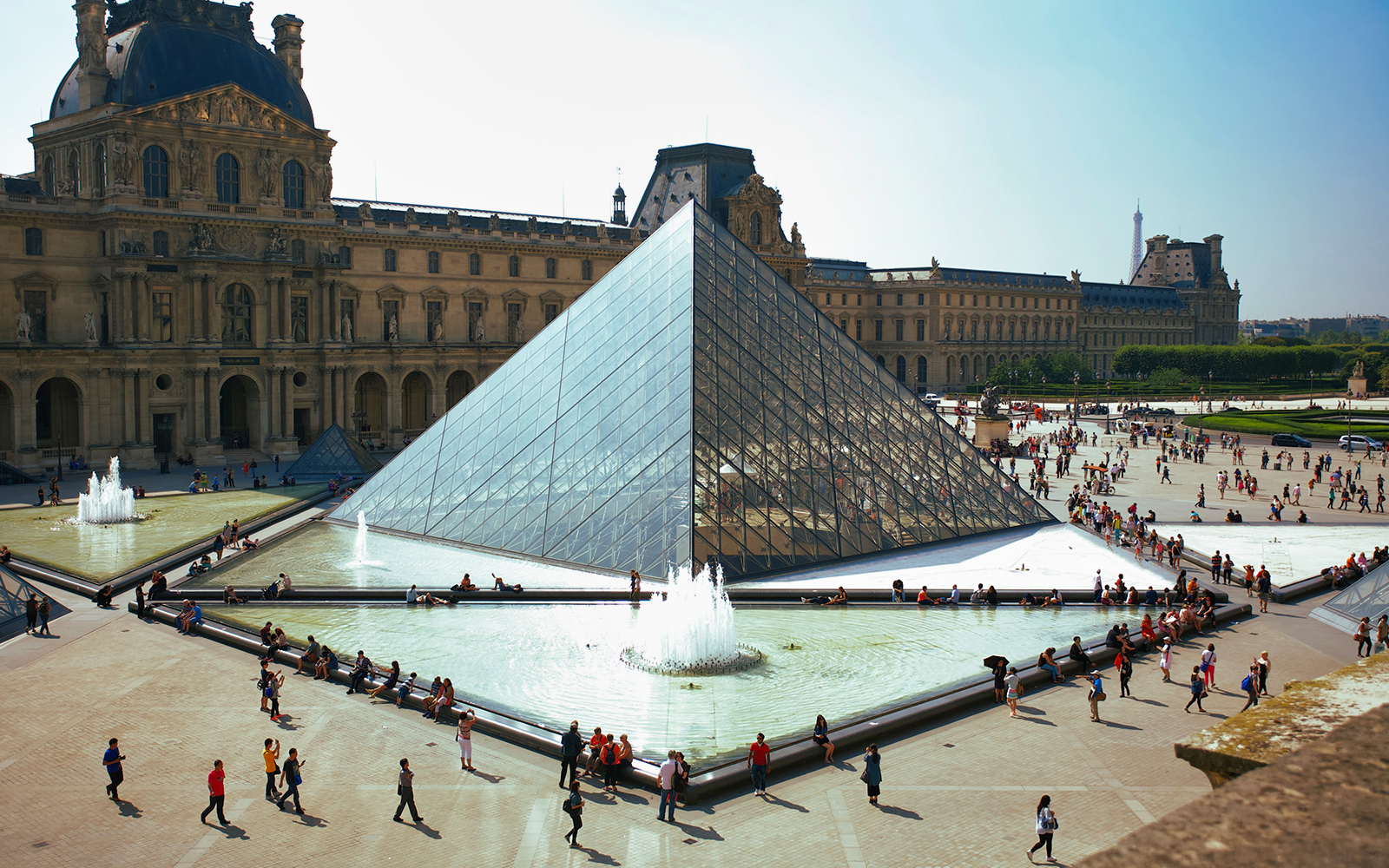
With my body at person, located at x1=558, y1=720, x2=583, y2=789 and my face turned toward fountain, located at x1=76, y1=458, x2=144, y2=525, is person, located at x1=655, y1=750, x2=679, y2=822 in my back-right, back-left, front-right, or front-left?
back-right

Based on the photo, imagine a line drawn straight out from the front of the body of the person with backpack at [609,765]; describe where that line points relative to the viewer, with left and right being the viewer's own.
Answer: facing away from the viewer

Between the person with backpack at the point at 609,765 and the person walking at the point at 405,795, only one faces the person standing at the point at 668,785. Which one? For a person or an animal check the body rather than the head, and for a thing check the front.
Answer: the person walking at the point at 405,795

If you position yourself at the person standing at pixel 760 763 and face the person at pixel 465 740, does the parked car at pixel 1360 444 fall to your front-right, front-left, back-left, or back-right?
back-right

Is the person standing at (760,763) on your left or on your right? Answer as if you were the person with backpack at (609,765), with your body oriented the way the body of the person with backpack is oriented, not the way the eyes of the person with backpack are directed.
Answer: on your right

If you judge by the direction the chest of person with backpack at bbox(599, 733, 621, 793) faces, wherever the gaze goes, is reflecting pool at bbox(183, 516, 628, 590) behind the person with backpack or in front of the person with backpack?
in front

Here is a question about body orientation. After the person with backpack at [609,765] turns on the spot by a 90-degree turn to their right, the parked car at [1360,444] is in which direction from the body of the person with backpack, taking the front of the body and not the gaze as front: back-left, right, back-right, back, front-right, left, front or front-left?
front-left

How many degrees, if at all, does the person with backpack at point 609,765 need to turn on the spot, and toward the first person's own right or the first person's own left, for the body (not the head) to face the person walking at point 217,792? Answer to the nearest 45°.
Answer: approximately 90° to the first person's own left

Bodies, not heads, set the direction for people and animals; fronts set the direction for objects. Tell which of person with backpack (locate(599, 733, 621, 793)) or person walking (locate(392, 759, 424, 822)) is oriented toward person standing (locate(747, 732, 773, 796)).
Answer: person walking (locate(392, 759, 424, 822))

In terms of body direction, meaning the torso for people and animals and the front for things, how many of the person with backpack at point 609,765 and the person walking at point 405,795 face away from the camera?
1

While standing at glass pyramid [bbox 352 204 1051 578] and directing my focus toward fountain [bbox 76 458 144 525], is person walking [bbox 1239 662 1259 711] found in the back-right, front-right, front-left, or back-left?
back-left

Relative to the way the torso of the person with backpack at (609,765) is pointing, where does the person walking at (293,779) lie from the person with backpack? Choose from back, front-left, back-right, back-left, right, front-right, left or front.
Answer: left
